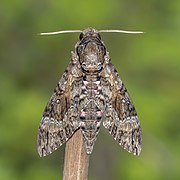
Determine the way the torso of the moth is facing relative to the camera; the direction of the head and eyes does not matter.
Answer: away from the camera
